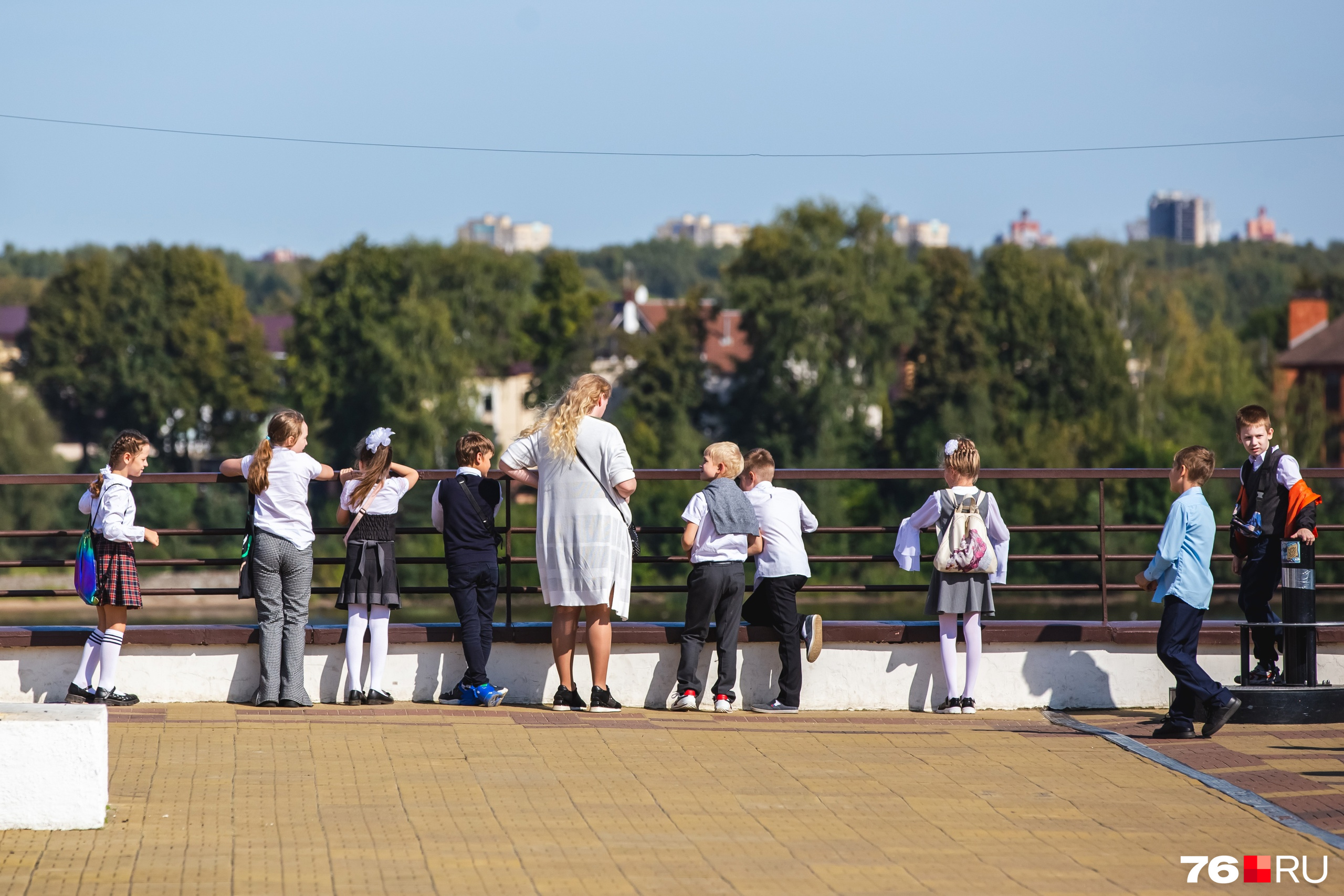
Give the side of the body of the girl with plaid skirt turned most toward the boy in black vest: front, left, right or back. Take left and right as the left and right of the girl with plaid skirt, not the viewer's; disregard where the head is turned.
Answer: front

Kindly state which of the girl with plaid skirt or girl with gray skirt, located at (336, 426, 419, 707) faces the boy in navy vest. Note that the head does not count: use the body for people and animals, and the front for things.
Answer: the girl with plaid skirt

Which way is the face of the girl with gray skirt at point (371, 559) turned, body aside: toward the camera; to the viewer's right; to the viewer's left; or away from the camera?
away from the camera

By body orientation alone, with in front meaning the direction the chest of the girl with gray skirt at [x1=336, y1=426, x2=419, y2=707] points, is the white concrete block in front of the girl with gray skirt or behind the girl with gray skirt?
behind

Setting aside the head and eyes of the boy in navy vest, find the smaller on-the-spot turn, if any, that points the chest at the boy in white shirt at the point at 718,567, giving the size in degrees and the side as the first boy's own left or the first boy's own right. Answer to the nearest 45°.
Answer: approximately 90° to the first boy's own right

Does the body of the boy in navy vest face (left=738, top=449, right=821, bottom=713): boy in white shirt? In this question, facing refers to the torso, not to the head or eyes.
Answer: no

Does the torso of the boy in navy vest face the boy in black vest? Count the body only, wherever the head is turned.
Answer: no

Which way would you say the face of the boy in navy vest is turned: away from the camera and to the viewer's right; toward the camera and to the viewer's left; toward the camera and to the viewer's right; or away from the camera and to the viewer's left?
away from the camera and to the viewer's right

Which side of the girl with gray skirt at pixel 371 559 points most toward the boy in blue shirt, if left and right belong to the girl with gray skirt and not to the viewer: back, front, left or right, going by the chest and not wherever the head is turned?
right

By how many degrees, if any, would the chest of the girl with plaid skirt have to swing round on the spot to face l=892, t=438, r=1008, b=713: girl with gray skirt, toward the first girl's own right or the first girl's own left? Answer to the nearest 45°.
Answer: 0° — they already face them

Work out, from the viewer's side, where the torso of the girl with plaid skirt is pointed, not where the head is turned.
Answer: to the viewer's right

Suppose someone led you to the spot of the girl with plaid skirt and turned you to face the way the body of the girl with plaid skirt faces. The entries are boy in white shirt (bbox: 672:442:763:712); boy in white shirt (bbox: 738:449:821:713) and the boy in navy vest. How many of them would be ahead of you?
3

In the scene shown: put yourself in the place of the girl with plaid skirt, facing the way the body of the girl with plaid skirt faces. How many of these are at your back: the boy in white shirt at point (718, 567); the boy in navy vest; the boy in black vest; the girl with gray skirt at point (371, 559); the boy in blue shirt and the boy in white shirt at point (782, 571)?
0

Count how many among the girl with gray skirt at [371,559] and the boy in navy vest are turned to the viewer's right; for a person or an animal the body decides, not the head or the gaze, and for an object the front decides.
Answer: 0

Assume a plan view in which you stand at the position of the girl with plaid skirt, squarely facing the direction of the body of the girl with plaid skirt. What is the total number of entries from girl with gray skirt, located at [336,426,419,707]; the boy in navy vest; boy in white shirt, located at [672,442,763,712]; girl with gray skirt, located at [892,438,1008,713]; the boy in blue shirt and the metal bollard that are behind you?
0

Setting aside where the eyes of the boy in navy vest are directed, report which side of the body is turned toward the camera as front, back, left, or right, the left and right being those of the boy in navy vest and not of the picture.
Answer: back

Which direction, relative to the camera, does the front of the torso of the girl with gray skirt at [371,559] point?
away from the camera

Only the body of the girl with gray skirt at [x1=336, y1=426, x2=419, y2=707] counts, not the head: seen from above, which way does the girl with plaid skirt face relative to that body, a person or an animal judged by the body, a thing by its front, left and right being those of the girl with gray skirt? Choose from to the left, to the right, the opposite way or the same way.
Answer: to the right

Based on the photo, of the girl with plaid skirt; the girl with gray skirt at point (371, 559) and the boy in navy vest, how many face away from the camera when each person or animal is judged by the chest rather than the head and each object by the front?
2

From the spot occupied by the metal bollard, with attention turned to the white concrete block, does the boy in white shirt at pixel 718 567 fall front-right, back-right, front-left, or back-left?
front-right
